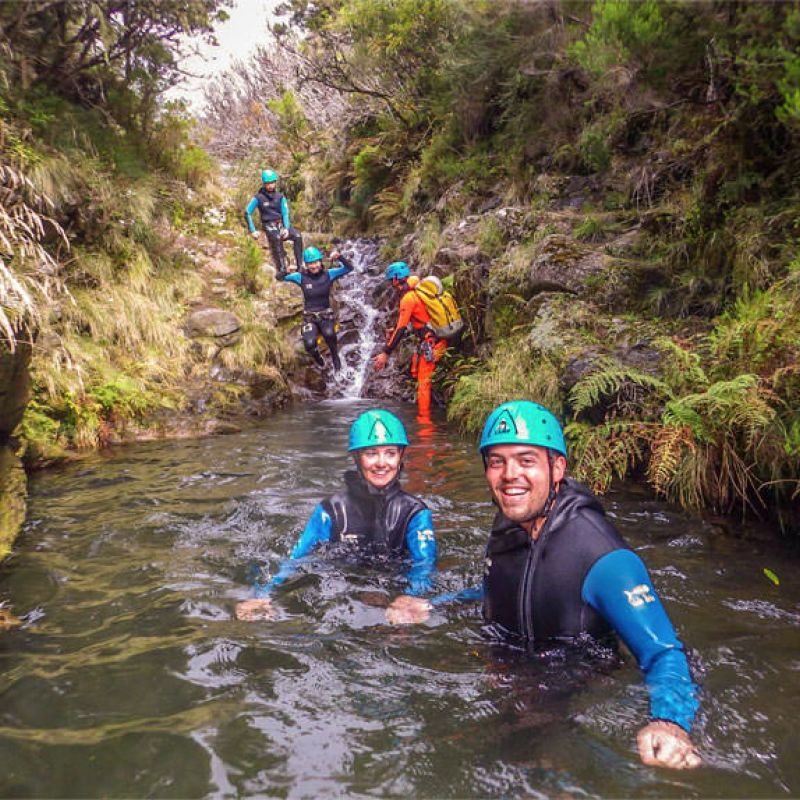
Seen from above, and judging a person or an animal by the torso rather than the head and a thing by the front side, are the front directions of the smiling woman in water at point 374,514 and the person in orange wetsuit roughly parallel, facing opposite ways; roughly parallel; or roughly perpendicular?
roughly perpendicular

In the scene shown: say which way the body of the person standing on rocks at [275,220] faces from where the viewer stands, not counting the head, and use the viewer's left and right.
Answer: facing the viewer

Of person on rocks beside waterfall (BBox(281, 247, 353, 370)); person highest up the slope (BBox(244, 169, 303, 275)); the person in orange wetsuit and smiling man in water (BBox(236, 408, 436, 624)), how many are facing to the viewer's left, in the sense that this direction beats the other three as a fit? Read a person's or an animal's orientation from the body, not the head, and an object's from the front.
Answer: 1

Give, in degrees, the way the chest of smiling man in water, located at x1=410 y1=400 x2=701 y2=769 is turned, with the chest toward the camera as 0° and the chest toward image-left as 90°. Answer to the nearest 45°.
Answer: approximately 45°

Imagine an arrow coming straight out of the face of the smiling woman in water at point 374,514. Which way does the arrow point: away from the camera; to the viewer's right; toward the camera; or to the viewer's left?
toward the camera

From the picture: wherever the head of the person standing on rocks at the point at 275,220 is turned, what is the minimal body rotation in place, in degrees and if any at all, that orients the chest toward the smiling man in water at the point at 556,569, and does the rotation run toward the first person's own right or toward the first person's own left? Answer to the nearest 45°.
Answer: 0° — they already face them

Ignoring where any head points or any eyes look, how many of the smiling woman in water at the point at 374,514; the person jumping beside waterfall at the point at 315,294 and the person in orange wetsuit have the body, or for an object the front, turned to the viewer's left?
1

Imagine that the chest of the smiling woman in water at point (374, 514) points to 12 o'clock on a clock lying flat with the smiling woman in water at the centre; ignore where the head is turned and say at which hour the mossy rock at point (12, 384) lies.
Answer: The mossy rock is roughly at 4 o'clock from the smiling woman in water.

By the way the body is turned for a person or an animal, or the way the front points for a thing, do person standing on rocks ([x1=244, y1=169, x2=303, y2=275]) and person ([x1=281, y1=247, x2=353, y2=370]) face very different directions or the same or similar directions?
same or similar directions

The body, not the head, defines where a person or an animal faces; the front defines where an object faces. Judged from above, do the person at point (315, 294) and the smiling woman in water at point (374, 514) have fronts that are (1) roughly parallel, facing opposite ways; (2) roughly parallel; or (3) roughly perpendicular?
roughly parallel

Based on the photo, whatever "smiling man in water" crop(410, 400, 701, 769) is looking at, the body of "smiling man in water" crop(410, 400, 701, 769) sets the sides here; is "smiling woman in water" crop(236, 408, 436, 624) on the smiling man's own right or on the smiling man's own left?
on the smiling man's own right

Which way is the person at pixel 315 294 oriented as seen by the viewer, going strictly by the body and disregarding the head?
toward the camera

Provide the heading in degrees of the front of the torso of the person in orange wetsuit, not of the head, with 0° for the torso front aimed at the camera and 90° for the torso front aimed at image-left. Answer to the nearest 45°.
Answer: approximately 90°

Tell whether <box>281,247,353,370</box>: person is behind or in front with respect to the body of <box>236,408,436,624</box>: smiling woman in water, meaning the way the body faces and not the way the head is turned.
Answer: behind

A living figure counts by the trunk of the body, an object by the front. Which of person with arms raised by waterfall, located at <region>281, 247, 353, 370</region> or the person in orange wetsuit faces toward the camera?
the person with arms raised by waterfall
